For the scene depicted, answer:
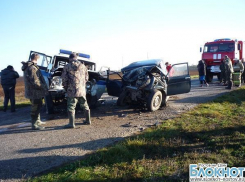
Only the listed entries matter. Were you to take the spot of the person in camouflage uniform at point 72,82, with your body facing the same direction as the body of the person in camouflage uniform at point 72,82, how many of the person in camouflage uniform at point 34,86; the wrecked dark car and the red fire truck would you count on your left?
1

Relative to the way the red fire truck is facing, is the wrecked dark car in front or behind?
in front

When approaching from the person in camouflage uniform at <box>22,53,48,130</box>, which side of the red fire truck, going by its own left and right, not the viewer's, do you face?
front

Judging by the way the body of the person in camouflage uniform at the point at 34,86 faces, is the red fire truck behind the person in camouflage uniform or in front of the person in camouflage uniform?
in front

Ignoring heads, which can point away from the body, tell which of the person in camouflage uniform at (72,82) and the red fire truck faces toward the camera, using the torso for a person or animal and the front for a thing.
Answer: the red fire truck

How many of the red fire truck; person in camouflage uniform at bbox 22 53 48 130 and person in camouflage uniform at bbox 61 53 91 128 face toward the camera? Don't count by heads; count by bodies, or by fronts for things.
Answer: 1

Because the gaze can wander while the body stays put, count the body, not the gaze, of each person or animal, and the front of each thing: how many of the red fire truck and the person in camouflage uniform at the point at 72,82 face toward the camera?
1

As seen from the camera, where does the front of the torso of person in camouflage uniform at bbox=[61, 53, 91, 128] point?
away from the camera

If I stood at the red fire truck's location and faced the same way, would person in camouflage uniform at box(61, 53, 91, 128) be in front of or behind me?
in front

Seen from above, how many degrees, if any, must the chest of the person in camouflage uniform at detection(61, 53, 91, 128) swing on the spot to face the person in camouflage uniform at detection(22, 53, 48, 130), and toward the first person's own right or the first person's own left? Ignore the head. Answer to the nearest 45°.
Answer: approximately 90° to the first person's own left

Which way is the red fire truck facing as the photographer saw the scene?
facing the viewer
